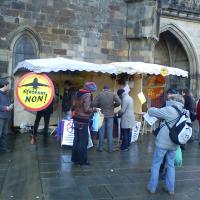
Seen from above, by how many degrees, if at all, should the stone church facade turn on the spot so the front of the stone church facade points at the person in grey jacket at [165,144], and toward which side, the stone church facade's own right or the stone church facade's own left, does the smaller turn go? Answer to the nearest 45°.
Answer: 0° — it already faces them

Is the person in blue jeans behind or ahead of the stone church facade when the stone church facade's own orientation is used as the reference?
ahead

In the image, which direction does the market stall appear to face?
toward the camera

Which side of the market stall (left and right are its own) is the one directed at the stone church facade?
back

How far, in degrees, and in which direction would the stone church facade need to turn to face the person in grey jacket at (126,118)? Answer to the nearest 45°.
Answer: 0° — it already faces them

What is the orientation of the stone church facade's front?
toward the camera

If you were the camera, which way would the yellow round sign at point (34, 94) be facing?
facing the viewer

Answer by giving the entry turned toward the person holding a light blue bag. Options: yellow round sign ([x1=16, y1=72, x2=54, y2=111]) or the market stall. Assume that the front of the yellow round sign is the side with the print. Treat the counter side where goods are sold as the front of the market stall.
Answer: the market stall

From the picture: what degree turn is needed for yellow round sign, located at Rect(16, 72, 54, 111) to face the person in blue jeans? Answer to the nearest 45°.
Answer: approximately 90° to its left
